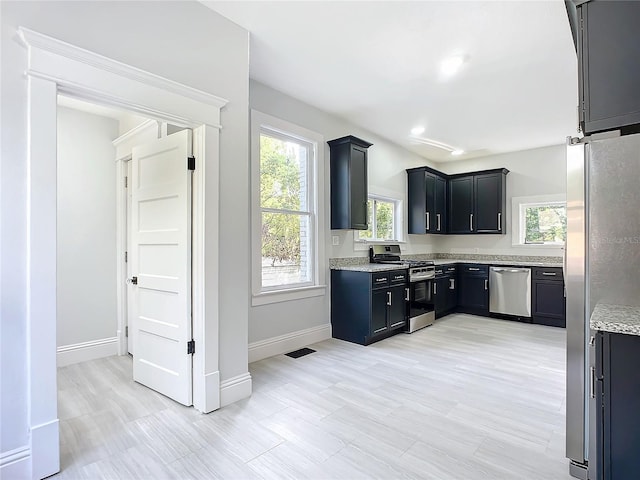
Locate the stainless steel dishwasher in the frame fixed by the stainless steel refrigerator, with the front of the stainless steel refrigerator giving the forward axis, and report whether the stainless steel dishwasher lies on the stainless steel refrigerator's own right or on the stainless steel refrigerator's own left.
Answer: on the stainless steel refrigerator's own right

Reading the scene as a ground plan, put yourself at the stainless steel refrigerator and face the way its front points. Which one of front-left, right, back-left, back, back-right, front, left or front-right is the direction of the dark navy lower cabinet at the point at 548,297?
right

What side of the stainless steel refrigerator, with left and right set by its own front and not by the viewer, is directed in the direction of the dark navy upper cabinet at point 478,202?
right

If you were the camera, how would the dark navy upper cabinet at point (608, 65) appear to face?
facing to the left of the viewer

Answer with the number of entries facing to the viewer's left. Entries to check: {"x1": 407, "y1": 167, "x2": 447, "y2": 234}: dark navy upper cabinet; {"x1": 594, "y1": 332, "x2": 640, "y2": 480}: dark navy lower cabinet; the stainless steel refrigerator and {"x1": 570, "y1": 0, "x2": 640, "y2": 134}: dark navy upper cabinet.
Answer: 3

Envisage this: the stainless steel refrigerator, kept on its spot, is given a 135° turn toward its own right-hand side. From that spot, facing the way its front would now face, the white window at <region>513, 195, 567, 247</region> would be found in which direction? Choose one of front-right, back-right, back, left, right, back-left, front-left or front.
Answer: front-left

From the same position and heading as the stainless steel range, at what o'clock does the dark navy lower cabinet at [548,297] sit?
The dark navy lower cabinet is roughly at 10 o'clock from the stainless steel range.

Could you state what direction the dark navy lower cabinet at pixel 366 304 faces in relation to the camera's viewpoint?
facing the viewer and to the right of the viewer

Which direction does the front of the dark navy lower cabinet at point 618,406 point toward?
to the viewer's left

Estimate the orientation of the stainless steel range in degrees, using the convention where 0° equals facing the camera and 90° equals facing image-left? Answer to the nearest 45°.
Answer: approximately 315°

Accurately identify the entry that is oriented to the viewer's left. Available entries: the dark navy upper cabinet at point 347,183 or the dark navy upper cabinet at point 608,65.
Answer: the dark navy upper cabinet at point 608,65

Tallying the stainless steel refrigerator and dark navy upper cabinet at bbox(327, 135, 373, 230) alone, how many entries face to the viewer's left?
1

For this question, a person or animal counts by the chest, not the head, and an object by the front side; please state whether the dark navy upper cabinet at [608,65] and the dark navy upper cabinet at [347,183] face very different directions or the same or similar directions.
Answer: very different directions

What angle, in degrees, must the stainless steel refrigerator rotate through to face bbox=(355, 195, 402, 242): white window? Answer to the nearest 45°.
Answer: approximately 45° to its right

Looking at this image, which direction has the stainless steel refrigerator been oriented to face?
to the viewer's left
